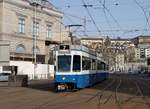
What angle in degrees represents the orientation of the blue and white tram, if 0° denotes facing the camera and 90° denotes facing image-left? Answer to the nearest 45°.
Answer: approximately 45°
